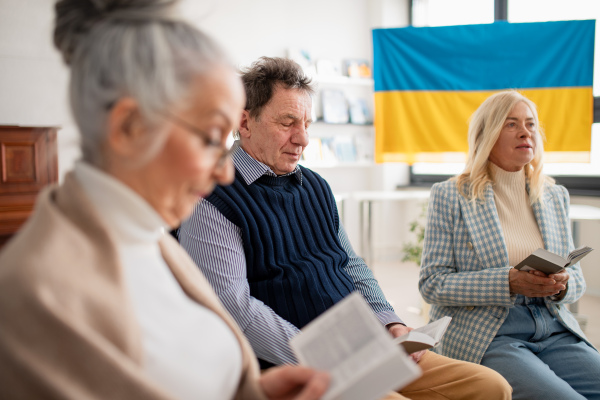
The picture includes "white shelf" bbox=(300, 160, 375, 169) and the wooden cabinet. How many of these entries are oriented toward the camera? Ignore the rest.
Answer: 2

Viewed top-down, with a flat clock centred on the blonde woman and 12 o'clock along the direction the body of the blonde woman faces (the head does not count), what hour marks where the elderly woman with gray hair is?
The elderly woman with gray hair is roughly at 2 o'clock from the blonde woman.

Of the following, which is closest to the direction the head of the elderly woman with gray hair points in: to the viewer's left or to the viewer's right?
to the viewer's right

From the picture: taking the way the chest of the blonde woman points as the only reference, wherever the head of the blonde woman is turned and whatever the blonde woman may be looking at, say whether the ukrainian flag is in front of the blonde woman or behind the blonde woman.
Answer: behind

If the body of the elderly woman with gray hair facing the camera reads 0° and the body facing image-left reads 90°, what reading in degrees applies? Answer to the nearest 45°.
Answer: approximately 315°

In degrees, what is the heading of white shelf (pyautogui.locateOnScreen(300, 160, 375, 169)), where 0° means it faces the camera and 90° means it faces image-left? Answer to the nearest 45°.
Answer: approximately 0°
